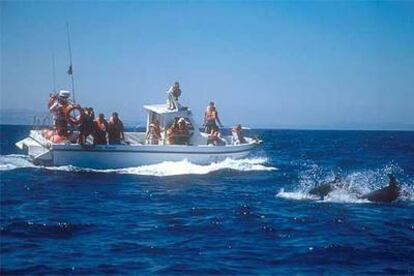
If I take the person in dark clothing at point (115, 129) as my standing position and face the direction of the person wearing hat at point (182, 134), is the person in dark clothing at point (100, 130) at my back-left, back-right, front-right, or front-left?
back-right

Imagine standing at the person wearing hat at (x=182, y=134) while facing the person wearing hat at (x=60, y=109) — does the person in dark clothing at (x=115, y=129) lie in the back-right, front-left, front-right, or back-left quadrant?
front-left

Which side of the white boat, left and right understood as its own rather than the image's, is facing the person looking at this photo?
right

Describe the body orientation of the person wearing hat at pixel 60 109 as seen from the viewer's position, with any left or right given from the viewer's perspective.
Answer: facing the viewer and to the right of the viewer
